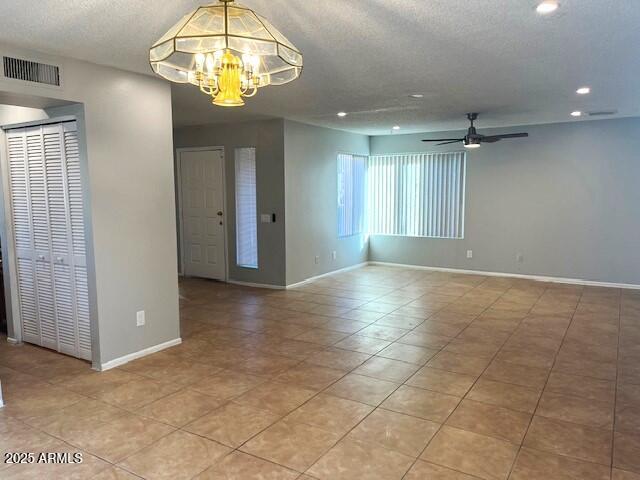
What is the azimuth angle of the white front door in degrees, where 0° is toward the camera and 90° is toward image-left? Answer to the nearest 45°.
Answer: approximately 45°

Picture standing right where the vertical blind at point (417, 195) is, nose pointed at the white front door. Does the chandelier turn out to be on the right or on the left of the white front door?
left

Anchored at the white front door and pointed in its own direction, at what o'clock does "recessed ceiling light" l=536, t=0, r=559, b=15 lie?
The recessed ceiling light is roughly at 10 o'clock from the white front door.

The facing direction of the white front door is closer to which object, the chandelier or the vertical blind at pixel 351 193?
the chandelier

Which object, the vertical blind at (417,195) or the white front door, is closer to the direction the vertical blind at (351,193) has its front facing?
the vertical blind

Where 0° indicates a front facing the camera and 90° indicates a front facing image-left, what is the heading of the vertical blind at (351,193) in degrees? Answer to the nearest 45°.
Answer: approximately 315°

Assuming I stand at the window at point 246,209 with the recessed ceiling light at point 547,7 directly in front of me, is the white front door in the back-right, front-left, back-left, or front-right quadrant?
back-right

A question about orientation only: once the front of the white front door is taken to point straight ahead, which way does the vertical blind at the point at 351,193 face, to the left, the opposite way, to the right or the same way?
to the left

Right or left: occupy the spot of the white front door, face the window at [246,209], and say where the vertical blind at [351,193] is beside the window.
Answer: left

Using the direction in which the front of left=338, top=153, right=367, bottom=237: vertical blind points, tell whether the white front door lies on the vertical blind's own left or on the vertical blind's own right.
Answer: on the vertical blind's own right

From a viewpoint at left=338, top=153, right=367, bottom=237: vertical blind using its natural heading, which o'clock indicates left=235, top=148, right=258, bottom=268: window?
The window is roughly at 3 o'clock from the vertical blind.

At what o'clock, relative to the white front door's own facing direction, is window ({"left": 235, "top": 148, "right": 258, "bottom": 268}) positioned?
The window is roughly at 9 o'clock from the white front door.
